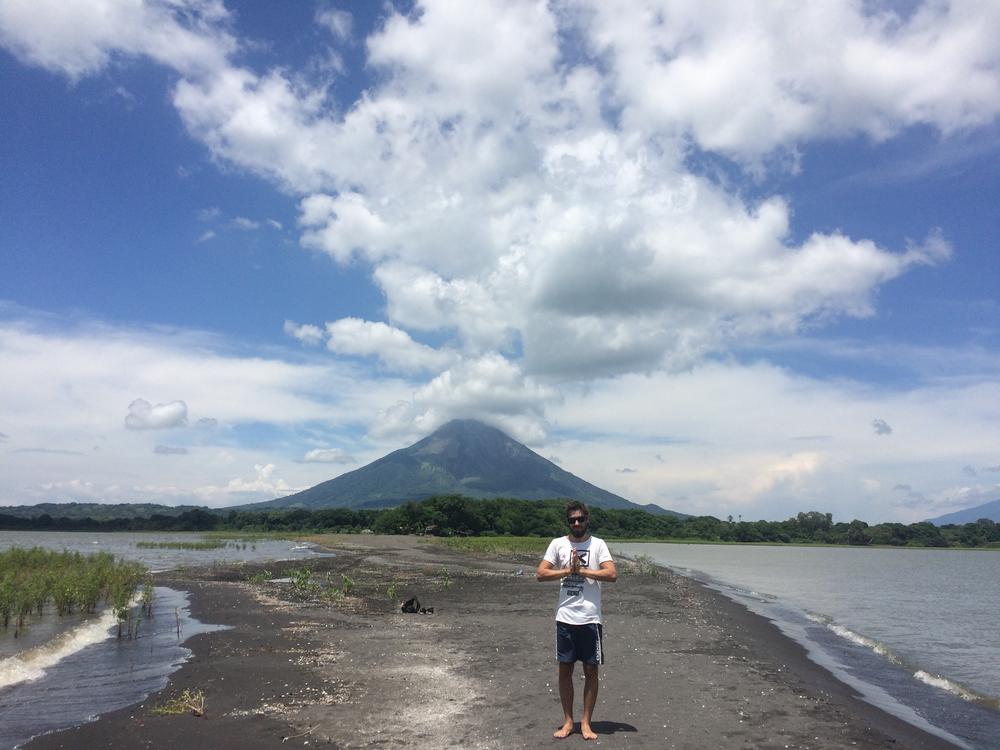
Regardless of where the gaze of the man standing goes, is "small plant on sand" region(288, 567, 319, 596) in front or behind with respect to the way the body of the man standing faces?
behind

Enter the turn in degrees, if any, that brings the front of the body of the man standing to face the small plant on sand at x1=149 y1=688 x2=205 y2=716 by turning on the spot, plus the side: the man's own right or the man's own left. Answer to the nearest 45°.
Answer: approximately 90° to the man's own right

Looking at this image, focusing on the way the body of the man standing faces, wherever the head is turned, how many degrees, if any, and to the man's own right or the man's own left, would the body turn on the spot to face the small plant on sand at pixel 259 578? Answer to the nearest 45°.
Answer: approximately 135° to the man's own right

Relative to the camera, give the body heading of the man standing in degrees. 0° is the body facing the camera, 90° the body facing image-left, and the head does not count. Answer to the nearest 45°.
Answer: approximately 0°

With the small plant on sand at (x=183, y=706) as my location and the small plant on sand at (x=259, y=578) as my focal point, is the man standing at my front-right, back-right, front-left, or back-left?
back-right
